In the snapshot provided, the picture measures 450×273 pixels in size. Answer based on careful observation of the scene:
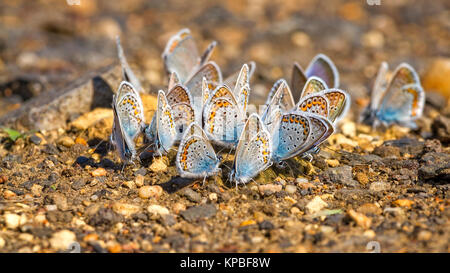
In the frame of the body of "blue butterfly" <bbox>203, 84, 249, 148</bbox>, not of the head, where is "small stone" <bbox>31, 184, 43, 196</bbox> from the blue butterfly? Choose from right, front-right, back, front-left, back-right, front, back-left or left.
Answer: back

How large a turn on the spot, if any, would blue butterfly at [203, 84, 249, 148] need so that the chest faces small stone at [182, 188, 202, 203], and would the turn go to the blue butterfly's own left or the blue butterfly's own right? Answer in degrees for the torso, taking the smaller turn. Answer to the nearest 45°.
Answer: approximately 135° to the blue butterfly's own right

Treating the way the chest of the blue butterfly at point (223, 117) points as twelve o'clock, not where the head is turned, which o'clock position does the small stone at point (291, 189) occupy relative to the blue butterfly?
The small stone is roughly at 1 o'clock from the blue butterfly.

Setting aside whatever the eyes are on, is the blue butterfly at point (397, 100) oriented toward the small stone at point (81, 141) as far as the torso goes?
yes

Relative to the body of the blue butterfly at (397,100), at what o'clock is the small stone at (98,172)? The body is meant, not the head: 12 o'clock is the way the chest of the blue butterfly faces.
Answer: The small stone is roughly at 12 o'clock from the blue butterfly.

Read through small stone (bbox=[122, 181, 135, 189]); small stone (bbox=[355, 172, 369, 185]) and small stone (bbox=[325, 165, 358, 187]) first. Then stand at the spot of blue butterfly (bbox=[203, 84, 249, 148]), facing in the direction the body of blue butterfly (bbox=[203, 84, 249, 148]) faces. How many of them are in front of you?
2

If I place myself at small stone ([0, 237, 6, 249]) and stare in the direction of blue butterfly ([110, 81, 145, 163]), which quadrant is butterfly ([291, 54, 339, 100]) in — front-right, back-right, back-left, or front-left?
front-right

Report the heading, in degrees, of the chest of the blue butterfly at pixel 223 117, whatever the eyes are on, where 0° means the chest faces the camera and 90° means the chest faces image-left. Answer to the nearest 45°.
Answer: approximately 270°

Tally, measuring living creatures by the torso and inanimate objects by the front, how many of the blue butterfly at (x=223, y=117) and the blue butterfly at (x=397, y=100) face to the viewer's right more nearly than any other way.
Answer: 1

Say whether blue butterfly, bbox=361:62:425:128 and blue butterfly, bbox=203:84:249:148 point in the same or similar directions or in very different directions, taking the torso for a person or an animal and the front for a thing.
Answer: very different directions

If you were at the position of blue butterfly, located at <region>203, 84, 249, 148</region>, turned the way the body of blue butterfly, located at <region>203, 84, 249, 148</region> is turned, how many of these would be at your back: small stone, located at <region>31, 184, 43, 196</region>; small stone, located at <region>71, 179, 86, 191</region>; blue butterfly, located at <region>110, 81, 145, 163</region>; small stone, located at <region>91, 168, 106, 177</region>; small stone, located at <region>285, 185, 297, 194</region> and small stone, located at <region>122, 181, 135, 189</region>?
5

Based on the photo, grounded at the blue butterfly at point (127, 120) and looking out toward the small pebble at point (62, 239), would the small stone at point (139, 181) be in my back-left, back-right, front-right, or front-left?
front-left
